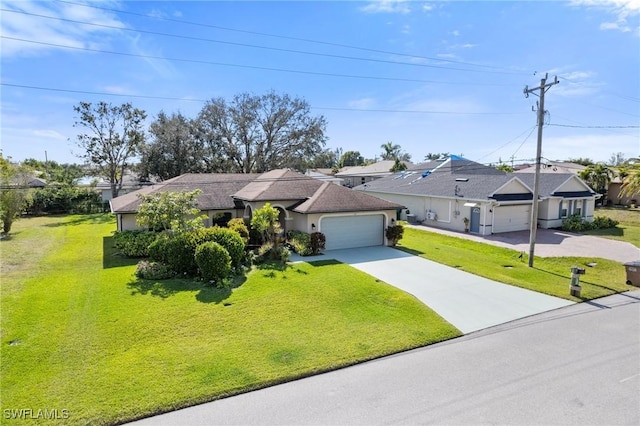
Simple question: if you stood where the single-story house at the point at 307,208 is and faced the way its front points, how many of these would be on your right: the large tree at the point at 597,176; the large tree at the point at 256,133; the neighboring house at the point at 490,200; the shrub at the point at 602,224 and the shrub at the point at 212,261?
1

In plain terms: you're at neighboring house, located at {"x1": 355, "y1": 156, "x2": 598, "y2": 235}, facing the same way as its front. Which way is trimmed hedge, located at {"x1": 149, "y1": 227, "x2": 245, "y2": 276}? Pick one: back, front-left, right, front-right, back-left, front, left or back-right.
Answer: right

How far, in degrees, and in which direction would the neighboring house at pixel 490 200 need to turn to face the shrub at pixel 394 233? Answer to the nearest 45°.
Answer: approximately 90° to its right

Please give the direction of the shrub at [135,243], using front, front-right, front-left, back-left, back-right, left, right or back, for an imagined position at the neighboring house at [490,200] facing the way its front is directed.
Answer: right

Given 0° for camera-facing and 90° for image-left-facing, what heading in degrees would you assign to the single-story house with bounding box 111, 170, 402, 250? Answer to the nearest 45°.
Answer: approximately 315°

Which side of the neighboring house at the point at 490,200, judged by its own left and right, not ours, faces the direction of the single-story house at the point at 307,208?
right

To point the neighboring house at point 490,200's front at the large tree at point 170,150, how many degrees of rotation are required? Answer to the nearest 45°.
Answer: approximately 135° to its right

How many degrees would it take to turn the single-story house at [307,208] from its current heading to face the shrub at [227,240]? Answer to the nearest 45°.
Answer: approximately 90° to its right

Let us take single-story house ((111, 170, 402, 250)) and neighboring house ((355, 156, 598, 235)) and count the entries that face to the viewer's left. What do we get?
0

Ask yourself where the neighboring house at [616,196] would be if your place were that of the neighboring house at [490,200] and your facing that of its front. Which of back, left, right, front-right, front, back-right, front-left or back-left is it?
left

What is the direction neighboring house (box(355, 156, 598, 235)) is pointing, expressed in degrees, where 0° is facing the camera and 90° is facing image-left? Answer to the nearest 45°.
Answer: approximately 315°

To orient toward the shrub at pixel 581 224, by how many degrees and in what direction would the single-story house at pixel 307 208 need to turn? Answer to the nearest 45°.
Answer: approximately 45° to its left
